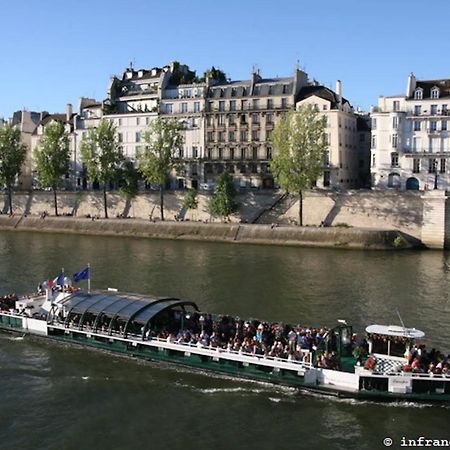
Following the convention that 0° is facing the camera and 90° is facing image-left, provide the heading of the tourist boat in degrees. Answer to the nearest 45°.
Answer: approximately 315°
